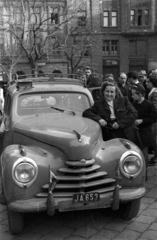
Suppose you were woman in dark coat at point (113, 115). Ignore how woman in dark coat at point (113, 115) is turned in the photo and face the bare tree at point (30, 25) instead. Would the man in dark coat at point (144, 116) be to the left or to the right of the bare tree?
right

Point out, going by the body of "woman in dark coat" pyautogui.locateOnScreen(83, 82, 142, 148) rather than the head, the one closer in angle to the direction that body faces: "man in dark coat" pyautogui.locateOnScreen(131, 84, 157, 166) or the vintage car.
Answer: the vintage car

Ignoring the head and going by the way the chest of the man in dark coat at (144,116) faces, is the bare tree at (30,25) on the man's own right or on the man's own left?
on the man's own right

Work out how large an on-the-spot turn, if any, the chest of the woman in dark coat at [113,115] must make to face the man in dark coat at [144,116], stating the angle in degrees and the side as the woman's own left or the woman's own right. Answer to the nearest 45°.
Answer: approximately 135° to the woman's own left

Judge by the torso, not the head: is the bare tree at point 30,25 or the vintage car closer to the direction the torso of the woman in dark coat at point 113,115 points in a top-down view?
the vintage car

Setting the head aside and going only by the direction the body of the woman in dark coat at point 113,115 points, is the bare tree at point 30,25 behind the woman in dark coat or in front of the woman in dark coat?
behind
